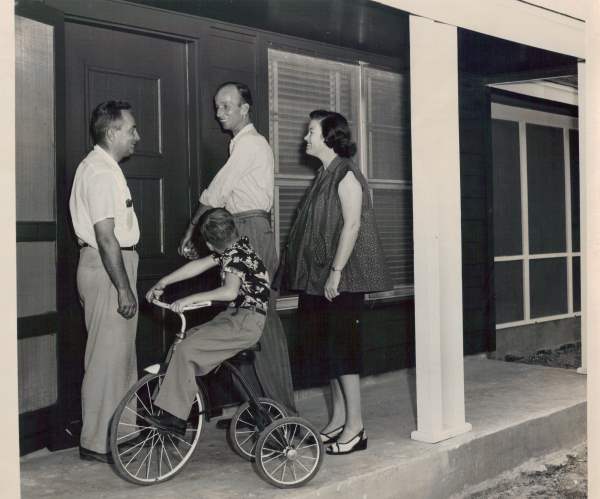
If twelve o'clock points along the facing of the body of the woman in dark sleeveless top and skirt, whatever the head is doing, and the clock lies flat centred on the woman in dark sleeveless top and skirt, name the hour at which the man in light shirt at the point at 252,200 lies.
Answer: The man in light shirt is roughly at 1 o'clock from the woman in dark sleeveless top and skirt.

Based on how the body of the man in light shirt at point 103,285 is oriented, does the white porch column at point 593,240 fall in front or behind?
in front

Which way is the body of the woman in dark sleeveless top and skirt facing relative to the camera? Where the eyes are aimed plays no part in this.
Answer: to the viewer's left

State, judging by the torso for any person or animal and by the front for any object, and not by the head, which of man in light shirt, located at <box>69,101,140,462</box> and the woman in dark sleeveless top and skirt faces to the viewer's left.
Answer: the woman in dark sleeveless top and skirt

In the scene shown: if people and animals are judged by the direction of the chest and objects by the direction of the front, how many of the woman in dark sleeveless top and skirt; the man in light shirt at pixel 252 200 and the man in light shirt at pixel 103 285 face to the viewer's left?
2

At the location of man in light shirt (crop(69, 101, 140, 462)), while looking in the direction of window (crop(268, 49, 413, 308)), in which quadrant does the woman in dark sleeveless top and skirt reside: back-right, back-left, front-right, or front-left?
front-right

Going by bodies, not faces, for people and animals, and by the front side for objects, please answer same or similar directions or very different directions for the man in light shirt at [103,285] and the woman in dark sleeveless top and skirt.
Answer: very different directions

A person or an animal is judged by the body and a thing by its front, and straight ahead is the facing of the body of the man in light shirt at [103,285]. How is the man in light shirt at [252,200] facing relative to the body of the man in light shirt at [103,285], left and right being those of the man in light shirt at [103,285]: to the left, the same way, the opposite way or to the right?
the opposite way

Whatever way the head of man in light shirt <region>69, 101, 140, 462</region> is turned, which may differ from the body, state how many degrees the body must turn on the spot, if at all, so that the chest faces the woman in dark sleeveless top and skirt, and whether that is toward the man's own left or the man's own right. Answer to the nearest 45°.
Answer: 0° — they already face them

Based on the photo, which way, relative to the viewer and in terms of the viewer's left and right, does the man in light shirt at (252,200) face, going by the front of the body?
facing to the left of the viewer

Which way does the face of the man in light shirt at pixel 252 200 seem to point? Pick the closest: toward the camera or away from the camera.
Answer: toward the camera

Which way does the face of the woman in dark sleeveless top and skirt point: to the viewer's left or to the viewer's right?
to the viewer's left

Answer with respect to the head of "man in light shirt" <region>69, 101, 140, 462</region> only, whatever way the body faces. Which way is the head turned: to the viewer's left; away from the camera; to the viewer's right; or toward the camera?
to the viewer's right

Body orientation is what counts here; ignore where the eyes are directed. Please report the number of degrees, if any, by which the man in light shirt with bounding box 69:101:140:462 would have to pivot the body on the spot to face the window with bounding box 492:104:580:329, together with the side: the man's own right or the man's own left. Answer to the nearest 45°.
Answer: approximately 45° to the man's own left

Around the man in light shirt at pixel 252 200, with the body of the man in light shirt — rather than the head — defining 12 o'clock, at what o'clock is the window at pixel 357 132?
The window is roughly at 4 o'clock from the man in light shirt.

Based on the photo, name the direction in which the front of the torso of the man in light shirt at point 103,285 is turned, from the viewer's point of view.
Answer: to the viewer's right

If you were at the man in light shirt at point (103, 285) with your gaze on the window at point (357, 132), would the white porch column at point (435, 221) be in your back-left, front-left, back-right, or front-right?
front-right
